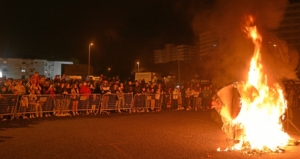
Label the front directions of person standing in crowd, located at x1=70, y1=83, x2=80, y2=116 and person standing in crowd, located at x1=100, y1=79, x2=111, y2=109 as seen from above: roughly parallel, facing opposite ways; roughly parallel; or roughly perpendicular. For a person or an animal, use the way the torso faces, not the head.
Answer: roughly parallel

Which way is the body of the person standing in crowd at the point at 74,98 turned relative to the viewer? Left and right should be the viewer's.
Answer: facing the viewer and to the right of the viewer

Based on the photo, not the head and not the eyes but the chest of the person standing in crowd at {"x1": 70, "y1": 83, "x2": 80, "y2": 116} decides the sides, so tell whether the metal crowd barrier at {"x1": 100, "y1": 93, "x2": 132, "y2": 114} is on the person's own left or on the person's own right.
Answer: on the person's own left

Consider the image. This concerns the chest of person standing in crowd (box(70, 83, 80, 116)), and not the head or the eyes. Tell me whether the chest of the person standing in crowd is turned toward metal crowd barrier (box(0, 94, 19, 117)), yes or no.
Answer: no

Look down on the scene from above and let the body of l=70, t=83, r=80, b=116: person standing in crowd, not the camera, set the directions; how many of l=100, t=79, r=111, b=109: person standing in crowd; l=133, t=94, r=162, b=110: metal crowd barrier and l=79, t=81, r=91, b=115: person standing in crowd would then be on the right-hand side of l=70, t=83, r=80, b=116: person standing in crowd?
0

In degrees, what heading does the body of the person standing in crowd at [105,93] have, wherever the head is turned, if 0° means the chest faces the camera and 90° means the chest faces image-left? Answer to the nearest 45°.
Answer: approximately 315°

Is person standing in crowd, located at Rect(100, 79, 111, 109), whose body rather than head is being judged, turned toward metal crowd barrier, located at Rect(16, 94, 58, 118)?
no

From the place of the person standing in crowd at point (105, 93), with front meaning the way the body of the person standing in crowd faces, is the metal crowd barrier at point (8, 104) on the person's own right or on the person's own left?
on the person's own right

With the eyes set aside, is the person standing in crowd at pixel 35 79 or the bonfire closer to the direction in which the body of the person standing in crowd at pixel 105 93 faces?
the bonfire

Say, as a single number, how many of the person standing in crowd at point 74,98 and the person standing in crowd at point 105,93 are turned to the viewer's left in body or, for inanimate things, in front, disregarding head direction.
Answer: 0

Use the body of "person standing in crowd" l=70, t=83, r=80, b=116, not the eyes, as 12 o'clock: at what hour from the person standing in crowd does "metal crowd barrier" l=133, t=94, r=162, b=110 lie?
The metal crowd barrier is roughly at 10 o'clock from the person standing in crowd.

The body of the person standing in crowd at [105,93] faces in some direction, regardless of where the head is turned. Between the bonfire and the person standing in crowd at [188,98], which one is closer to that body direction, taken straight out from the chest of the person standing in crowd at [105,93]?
the bonfire

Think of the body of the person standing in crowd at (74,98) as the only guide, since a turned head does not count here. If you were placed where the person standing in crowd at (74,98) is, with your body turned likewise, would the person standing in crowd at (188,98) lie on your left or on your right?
on your left

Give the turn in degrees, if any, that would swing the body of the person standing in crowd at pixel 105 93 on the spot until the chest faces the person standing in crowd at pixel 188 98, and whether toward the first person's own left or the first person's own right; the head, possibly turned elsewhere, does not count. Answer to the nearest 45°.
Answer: approximately 90° to the first person's own left
